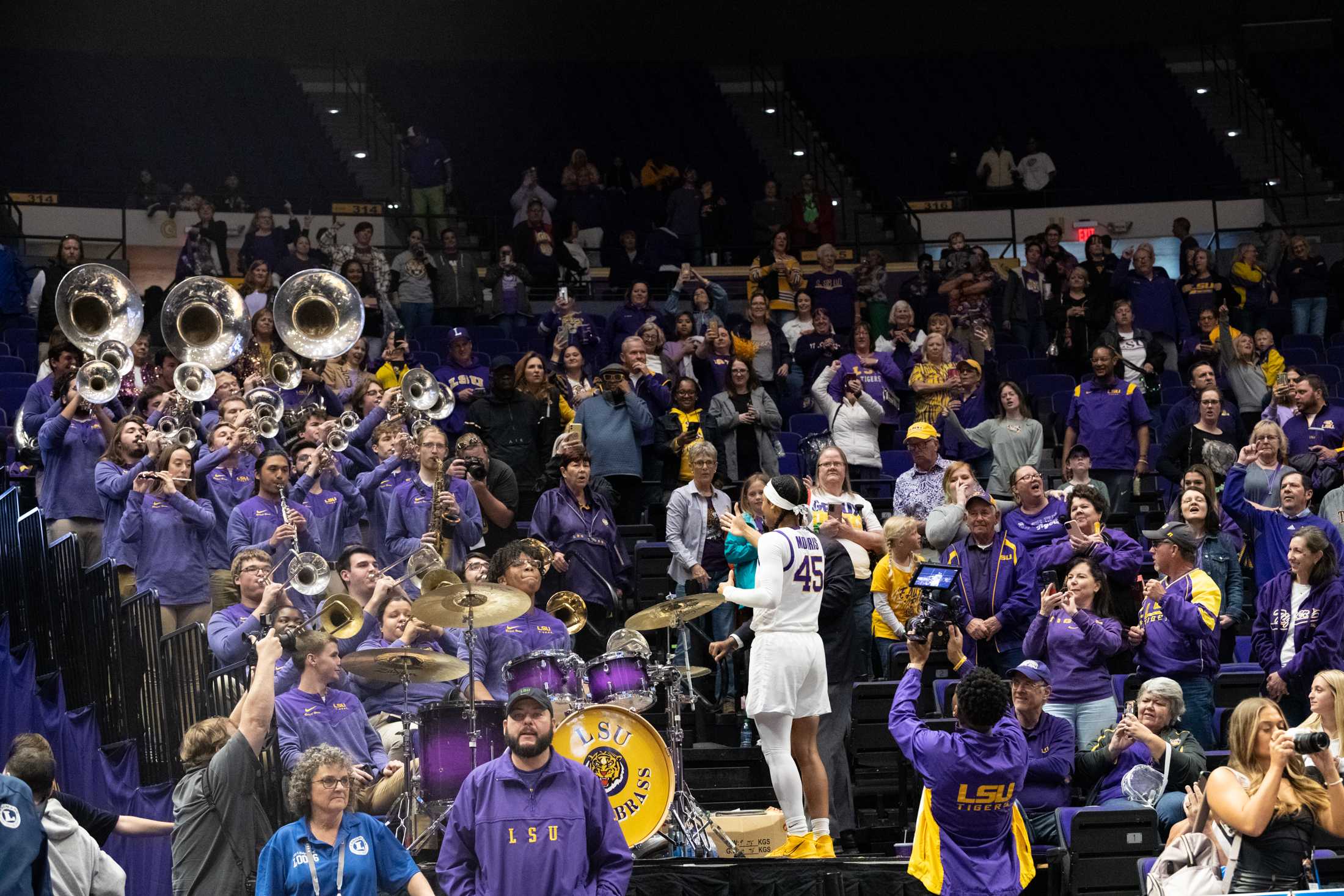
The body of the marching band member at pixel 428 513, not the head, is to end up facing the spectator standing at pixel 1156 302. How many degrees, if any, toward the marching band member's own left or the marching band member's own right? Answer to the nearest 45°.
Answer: approximately 135° to the marching band member's own left

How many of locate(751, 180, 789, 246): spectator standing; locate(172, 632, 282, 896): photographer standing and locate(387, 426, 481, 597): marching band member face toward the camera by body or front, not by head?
2

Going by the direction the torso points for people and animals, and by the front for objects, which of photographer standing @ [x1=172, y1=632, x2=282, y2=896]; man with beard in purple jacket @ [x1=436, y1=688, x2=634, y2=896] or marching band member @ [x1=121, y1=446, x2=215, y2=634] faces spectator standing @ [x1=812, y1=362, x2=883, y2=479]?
photographer standing @ [x1=172, y1=632, x2=282, y2=896]

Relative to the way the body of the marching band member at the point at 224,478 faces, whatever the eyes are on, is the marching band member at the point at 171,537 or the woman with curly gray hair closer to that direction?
the woman with curly gray hair

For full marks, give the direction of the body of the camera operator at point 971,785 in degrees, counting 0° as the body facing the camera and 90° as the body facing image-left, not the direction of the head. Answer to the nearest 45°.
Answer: approximately 180°

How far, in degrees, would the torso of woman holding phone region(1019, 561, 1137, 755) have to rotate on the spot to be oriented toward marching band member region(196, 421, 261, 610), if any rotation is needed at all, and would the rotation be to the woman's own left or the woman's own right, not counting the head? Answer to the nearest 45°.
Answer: approximately 45° to the woman's own right

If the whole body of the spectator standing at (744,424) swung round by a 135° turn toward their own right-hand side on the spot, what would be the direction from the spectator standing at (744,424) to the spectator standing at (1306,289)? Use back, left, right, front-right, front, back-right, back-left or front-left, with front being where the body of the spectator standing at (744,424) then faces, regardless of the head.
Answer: right

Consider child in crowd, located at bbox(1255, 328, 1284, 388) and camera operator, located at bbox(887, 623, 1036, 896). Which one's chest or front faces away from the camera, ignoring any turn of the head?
the camera operator

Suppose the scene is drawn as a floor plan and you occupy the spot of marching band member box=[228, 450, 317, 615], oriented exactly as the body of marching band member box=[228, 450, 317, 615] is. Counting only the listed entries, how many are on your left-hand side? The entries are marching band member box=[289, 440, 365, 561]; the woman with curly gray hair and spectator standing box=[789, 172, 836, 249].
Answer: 2

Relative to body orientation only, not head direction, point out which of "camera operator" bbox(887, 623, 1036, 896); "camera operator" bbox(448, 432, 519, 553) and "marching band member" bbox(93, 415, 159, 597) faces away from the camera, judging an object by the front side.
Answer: "camera operator" bbox(887, 623, 1036, 896)

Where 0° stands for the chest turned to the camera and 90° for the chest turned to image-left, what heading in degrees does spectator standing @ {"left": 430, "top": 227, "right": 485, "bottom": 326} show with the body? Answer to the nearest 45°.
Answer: approximately 0°

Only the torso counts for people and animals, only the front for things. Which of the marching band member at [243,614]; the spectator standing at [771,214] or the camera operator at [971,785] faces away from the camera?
the camera operator

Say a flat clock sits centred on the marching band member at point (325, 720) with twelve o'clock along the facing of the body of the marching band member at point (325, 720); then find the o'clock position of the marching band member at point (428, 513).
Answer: the marching band member at point (428, 513) is roughly at 8 o'clock from the marching band member at point (325, 720).
